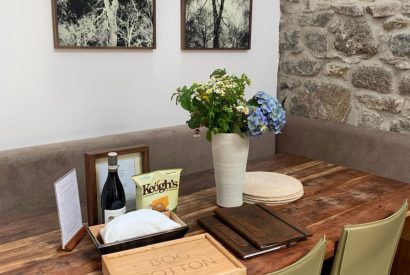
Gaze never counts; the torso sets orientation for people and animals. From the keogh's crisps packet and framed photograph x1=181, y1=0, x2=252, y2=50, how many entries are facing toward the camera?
2

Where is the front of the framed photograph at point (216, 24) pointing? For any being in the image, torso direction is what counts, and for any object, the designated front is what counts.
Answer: toward the camera

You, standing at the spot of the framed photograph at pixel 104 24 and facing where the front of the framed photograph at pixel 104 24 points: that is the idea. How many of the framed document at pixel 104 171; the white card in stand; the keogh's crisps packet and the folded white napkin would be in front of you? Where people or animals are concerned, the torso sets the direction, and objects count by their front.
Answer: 4

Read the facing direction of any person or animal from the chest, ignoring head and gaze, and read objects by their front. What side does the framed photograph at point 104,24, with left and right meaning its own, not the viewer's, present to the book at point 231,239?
front

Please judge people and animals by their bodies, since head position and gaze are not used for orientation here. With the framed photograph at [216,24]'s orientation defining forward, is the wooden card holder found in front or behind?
in front

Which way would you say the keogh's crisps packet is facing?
toward the camera

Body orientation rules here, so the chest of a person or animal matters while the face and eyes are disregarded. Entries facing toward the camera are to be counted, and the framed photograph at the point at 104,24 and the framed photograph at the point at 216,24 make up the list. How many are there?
2

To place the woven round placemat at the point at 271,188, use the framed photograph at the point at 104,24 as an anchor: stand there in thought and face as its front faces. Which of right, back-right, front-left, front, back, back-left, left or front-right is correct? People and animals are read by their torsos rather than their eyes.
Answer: front-left

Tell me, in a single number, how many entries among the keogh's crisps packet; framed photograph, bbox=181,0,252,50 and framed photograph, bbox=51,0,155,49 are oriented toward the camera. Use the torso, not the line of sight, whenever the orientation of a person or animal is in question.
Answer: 3

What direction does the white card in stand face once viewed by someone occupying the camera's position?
facing the viewer and to the right of the viewer

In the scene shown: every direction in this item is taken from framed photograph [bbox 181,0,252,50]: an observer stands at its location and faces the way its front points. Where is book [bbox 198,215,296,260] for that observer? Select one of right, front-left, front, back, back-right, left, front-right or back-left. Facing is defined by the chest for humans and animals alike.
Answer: front

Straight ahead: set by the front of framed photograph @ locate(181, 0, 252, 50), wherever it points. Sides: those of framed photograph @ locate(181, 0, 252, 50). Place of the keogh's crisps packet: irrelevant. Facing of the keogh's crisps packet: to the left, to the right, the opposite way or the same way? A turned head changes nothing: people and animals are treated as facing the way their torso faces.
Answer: the same way

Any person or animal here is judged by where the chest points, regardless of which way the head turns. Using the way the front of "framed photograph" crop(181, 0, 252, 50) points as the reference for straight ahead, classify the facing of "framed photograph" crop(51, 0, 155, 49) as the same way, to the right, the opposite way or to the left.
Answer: the same way

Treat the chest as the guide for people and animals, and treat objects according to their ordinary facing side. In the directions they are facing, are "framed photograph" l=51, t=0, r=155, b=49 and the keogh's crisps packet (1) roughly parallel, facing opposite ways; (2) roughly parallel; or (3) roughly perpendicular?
roughly parallel

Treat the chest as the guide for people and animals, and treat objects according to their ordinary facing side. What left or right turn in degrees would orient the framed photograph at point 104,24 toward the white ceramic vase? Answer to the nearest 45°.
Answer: approximately 45° to its left

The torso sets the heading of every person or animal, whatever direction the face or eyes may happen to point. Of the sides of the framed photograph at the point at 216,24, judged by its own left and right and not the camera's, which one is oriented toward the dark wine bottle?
front
